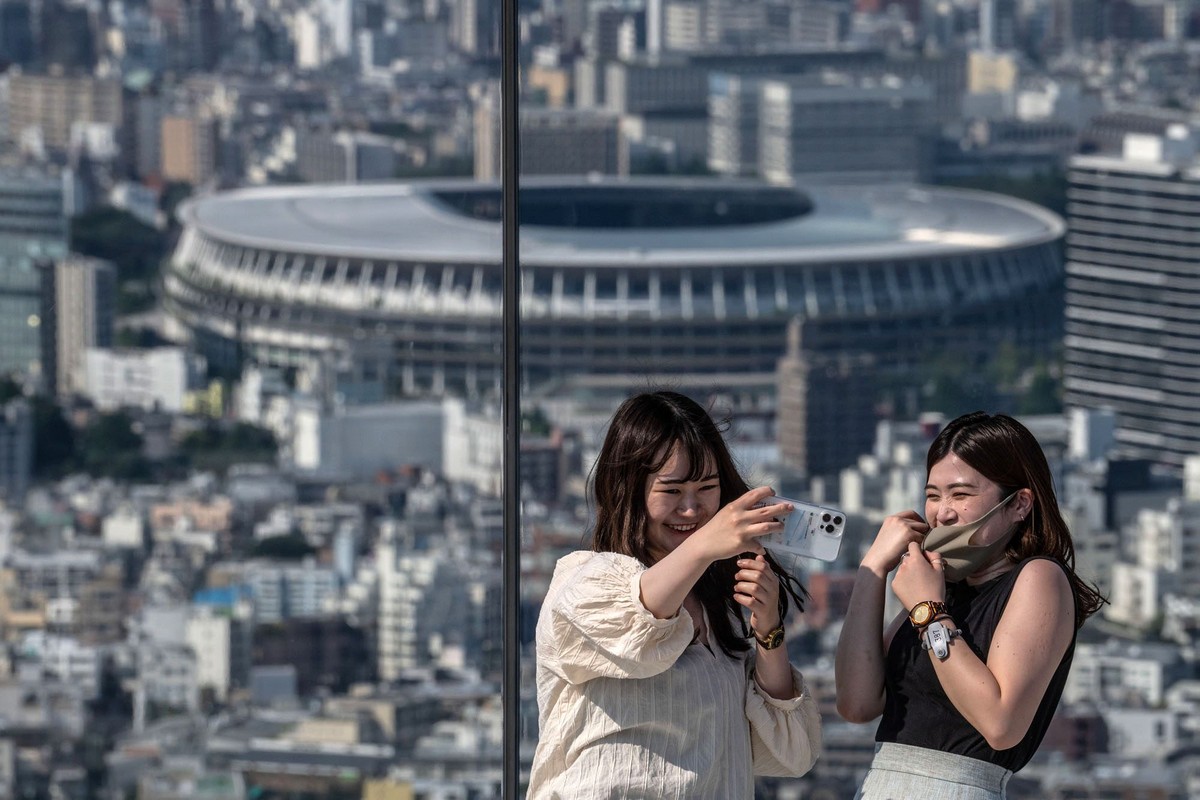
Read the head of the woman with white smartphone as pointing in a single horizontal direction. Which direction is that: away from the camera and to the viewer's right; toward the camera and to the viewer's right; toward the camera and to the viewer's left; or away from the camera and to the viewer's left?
toward the camera and to the viewer's right

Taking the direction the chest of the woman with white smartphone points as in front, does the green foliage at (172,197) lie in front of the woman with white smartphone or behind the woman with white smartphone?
behind

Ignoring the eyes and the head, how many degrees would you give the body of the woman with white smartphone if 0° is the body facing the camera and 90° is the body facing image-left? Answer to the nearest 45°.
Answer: approximately 315°

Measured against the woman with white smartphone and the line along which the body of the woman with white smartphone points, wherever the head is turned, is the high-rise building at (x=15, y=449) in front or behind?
behind

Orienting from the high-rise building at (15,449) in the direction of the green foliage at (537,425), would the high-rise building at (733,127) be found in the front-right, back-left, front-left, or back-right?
front-left

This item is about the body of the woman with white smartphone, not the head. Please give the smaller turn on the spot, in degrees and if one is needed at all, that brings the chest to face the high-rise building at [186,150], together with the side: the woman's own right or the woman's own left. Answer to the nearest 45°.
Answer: approximately 135° to the woman's own left

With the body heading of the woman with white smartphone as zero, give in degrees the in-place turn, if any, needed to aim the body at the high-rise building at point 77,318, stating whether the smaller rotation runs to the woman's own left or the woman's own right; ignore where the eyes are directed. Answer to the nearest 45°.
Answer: approximately 135° to the woman's own left

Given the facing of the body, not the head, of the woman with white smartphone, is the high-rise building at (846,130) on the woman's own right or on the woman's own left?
on the woman's own left
